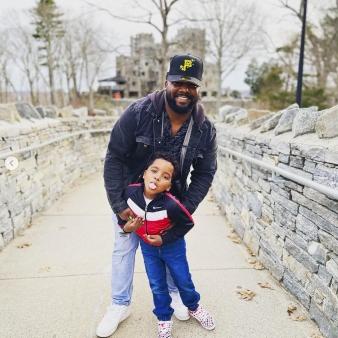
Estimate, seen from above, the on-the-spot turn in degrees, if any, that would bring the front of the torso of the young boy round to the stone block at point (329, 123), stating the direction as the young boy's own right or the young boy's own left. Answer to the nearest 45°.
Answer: approximately 90° to the young boy's own left

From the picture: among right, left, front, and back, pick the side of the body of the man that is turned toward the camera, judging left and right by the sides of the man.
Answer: front

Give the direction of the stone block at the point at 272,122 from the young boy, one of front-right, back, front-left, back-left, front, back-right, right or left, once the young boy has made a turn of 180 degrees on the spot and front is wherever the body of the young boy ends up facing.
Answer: front-right

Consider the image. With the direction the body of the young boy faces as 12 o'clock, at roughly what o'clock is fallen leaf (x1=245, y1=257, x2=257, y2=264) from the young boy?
The fallen leaf is roughly at 7 o'clock from the young boy.

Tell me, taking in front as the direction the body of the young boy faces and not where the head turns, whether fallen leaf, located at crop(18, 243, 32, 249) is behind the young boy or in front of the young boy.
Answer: behind

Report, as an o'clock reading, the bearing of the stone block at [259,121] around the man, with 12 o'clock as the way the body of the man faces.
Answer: The stone block is roughly at 7 o'clock from the man.

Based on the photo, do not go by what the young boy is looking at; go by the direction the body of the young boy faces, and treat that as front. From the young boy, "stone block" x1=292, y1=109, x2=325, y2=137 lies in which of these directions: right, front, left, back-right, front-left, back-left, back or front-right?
back-left

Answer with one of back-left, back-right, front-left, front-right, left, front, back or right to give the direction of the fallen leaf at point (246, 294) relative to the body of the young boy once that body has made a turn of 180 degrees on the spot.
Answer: front-right

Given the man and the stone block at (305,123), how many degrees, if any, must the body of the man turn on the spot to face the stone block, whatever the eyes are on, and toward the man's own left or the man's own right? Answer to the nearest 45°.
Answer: approximately 135° to the man's own left

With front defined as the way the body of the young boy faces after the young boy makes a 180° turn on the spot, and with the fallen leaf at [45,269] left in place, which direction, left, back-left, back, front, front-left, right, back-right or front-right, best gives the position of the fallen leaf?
front-left

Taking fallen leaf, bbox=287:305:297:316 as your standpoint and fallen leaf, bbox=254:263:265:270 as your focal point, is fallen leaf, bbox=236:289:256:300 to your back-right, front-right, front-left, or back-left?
front-left

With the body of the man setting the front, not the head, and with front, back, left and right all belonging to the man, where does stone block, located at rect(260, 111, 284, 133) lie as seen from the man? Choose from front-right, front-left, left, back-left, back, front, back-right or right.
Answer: back-left
